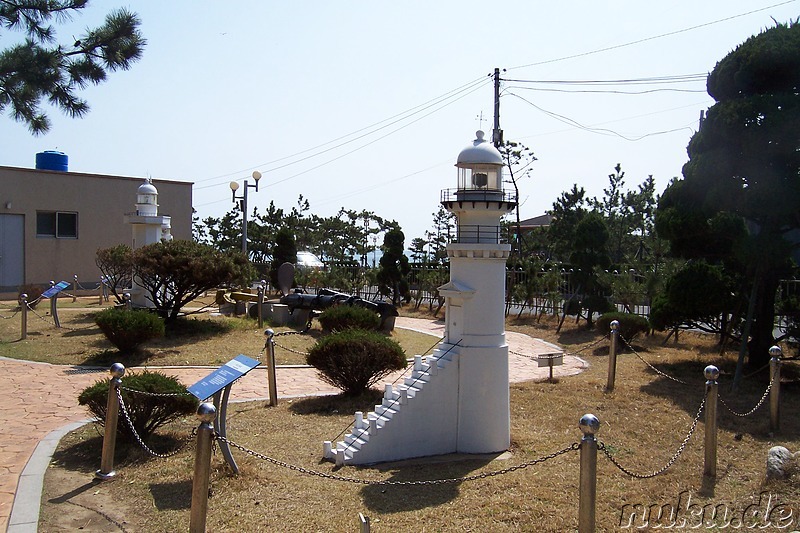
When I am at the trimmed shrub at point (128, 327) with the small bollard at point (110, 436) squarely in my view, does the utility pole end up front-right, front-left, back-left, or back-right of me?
back-left

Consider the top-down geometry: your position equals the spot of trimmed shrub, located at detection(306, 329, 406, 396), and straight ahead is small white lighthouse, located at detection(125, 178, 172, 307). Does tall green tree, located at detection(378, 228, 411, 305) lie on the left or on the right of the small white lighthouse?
right

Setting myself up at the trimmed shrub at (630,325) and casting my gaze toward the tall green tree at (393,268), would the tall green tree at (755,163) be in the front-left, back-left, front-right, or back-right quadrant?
back-left
